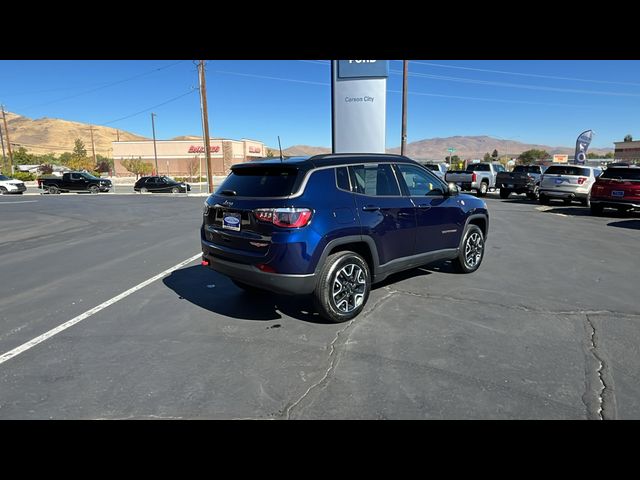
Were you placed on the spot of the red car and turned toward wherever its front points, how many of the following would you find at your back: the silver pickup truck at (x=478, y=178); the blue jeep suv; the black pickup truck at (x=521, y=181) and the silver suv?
1

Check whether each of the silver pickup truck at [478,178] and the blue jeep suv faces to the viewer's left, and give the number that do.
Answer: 0

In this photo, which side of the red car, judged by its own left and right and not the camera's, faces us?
back

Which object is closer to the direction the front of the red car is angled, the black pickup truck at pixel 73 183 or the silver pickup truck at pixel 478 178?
the silver pickup truck

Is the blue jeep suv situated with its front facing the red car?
yes

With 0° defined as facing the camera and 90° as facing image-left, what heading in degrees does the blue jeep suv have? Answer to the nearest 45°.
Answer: approximately 225°

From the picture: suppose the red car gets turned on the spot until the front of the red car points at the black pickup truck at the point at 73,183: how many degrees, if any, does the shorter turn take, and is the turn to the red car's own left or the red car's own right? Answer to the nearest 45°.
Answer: approximately 90° to the red car's own left

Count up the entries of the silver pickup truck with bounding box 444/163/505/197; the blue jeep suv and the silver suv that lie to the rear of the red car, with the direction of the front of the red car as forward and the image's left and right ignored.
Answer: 1

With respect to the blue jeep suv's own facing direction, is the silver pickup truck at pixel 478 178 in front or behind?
in front

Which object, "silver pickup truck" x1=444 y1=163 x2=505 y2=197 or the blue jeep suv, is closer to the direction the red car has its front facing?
the silver pickup truck

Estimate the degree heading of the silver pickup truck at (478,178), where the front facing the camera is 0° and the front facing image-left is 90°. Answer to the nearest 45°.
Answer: approximately 225°

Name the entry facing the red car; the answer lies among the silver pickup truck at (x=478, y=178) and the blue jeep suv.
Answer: the blue jeep suv

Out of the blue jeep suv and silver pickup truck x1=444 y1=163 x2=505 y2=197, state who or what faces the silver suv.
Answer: the blue jeep suv
